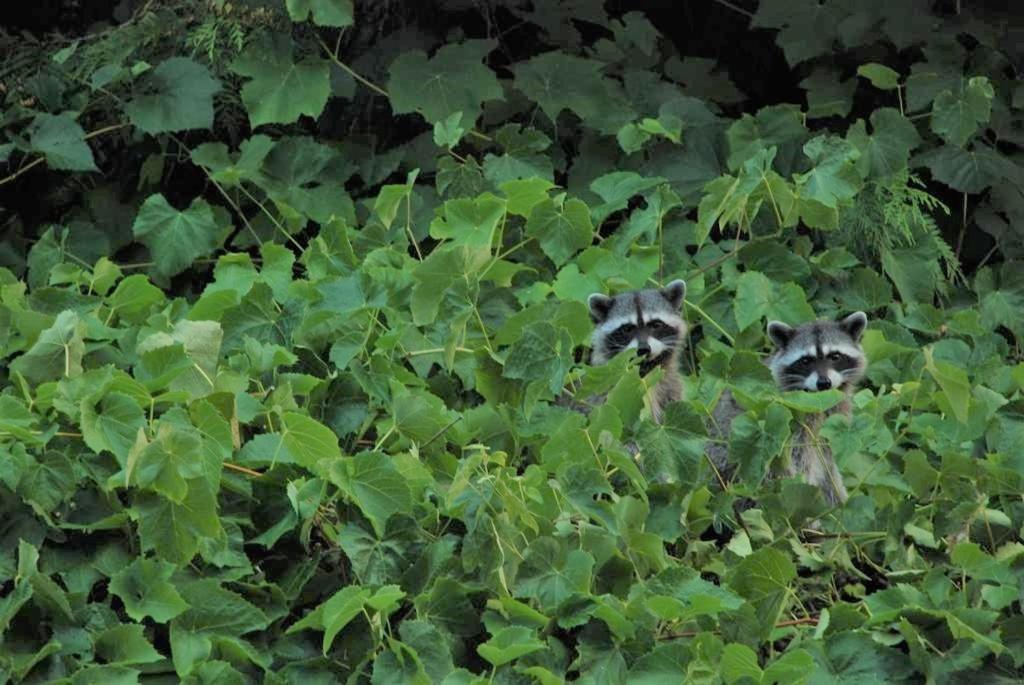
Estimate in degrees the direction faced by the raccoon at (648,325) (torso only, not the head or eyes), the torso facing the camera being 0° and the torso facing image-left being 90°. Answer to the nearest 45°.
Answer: approximately 0°

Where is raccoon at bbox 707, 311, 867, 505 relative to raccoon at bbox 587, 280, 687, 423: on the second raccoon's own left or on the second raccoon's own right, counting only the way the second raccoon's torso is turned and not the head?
on the second raccoon's own left
